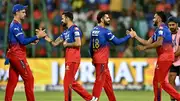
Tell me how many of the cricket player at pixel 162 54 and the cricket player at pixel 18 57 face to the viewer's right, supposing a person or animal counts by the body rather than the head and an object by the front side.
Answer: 1

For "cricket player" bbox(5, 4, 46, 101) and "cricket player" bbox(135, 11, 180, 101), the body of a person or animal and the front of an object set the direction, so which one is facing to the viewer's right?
"cricket player" bbox(5, 4, 46, 101)

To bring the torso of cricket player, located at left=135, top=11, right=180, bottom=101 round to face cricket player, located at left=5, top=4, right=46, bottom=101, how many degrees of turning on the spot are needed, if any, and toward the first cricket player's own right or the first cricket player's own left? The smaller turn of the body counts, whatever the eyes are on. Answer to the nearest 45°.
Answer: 0° — they already face them

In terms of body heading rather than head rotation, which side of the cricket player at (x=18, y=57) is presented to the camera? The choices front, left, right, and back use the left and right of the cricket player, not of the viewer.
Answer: right

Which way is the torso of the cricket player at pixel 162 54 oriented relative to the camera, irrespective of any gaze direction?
to the viewer's left
